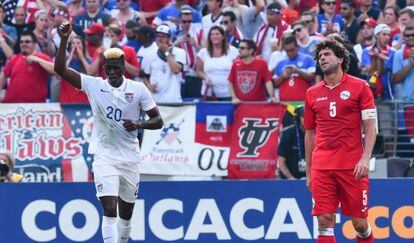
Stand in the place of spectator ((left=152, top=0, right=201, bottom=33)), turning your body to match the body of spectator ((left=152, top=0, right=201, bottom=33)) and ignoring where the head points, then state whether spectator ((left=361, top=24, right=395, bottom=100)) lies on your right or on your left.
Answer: on your left

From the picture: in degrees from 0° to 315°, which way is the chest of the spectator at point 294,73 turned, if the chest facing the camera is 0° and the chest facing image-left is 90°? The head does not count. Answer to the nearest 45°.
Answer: approximately 0°
